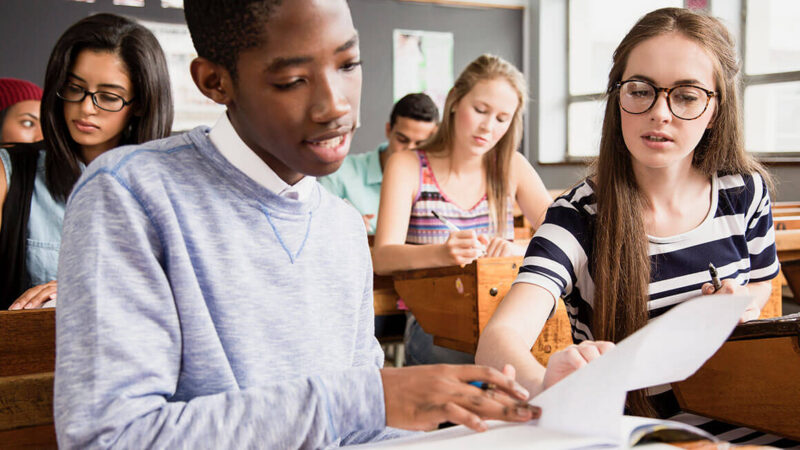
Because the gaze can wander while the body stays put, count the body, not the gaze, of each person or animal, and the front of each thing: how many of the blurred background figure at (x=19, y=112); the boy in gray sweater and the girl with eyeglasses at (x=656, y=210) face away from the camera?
0

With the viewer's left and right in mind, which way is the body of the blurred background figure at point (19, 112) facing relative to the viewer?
facing the viewer and to the right of the viewer

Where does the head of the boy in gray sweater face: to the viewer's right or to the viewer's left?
to the viewer's right

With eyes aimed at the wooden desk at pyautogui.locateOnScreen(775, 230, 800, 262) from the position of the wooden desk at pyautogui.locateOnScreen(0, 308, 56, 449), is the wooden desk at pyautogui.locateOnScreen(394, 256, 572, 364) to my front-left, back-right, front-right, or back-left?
front-left

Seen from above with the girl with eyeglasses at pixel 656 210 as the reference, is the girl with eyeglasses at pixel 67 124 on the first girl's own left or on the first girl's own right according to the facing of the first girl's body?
on the first girl's own right

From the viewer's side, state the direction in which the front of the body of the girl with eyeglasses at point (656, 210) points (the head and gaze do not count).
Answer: toward the camera

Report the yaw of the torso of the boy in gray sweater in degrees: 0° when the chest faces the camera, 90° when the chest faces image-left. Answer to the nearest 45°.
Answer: approximately 315°

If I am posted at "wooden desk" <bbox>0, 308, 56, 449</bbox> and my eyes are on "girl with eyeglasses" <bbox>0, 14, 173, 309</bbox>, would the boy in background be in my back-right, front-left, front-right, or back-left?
front-right

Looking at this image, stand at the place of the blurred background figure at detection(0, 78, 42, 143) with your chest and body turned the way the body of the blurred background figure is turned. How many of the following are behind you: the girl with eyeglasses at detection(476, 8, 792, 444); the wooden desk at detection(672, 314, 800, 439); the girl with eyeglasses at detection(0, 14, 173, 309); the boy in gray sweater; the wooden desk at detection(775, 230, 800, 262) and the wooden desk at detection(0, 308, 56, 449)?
0

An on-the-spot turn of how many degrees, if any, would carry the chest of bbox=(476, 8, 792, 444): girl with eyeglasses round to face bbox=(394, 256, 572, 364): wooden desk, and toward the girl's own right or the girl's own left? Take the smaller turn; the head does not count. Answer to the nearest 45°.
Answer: approximately 135° to the girl's own right

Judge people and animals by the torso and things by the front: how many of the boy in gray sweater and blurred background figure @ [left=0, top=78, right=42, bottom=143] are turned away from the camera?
0

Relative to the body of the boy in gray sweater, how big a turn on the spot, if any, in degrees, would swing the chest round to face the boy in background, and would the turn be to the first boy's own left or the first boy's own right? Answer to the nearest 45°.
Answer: approximately 135° to the first boy's own left

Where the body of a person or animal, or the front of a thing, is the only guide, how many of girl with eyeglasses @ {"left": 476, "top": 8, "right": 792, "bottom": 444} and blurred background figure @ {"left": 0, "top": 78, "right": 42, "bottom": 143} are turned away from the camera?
0
